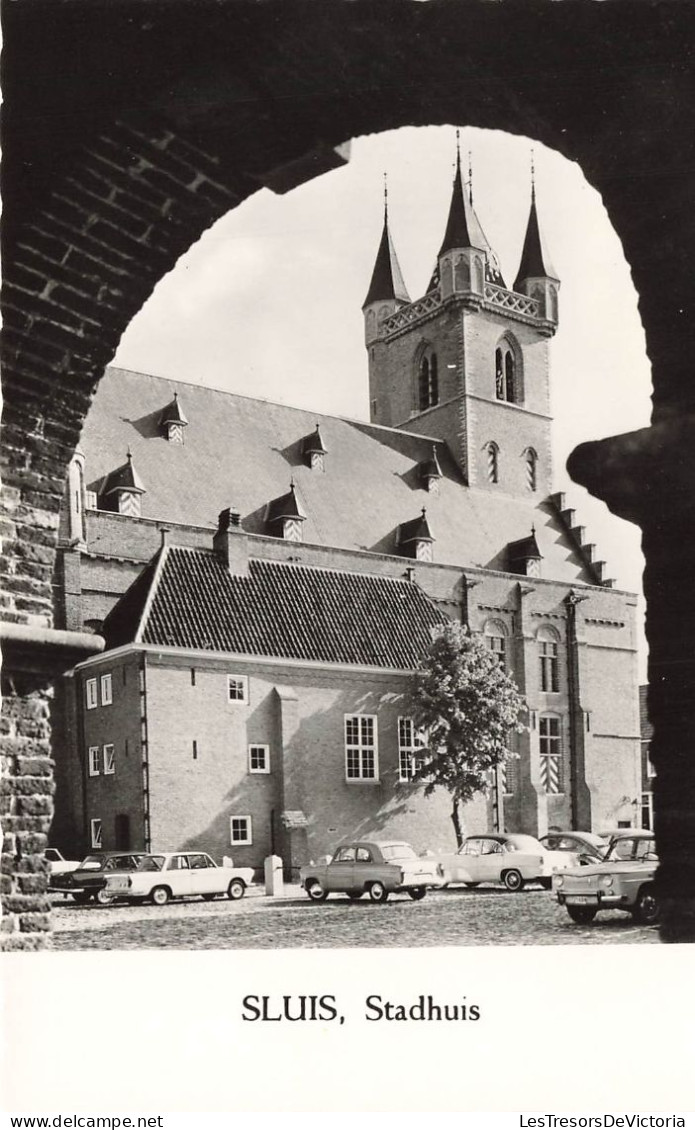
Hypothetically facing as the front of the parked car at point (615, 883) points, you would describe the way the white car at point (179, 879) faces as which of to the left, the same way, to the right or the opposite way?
the opposite way

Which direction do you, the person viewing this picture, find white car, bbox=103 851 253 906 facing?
facing away from the viewer and to the right of the viewer

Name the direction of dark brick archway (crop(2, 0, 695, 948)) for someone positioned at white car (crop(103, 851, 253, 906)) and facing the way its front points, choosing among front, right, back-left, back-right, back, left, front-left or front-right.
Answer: back-right

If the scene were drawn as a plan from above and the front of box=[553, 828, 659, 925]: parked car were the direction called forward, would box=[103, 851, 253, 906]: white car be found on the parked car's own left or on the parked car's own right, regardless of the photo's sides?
on the parked car's own right

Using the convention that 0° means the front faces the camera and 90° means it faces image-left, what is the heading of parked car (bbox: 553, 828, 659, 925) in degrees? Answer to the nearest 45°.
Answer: approximately 45°

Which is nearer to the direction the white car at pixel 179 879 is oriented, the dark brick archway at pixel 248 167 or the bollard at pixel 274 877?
the bollard
